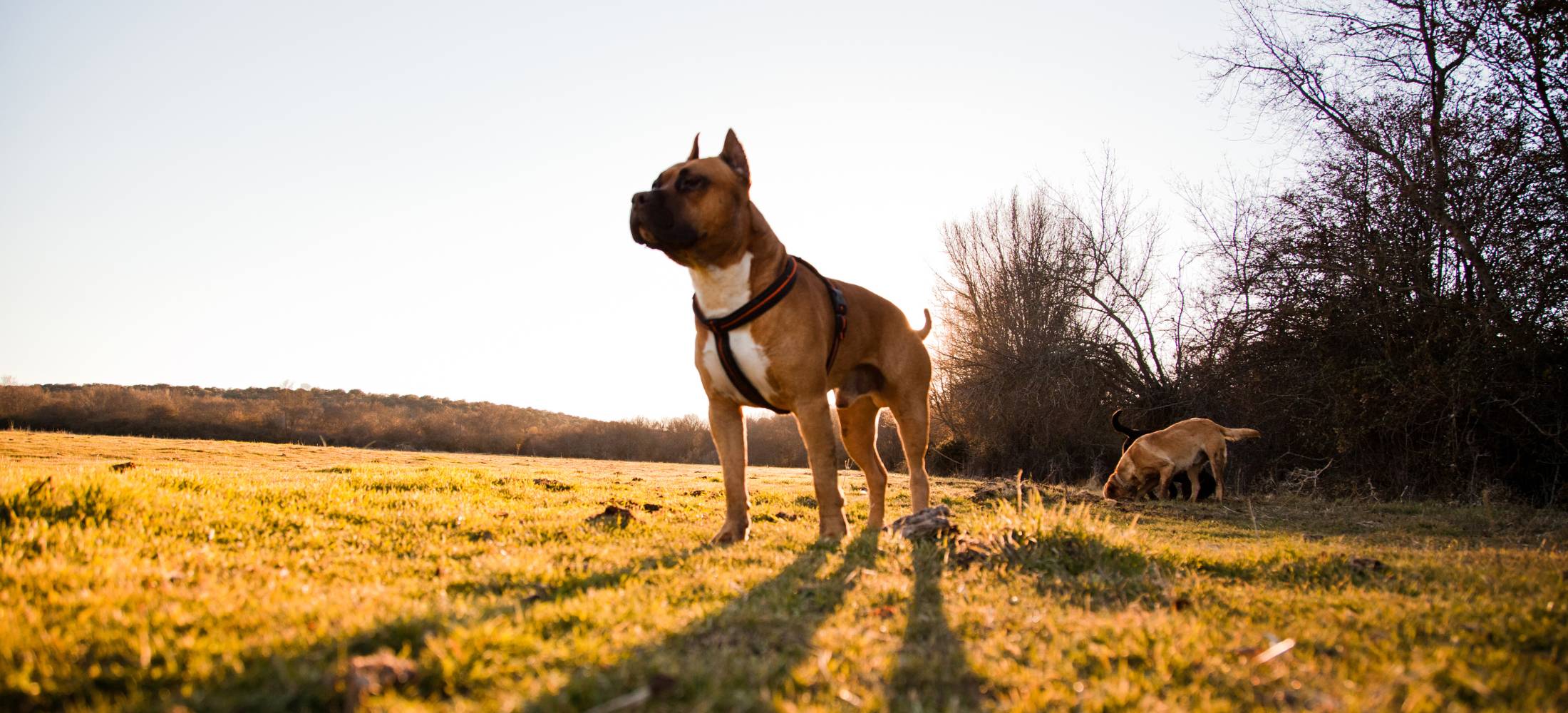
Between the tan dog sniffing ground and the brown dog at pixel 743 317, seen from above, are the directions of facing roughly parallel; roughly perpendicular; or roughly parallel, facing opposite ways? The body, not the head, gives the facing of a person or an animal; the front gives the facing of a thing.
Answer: roughly perpendicular

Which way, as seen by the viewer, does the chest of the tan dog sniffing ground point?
to the viewer's left

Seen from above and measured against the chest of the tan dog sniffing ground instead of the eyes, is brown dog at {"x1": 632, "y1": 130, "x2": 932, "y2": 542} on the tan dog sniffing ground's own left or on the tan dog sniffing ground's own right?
on the tan dog sniffing ground's own left

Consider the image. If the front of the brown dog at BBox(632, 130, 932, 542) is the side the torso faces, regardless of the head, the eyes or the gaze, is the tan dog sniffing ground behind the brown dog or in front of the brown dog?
behind

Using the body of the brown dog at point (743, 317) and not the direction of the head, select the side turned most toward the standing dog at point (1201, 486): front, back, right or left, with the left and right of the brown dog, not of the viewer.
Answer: back
